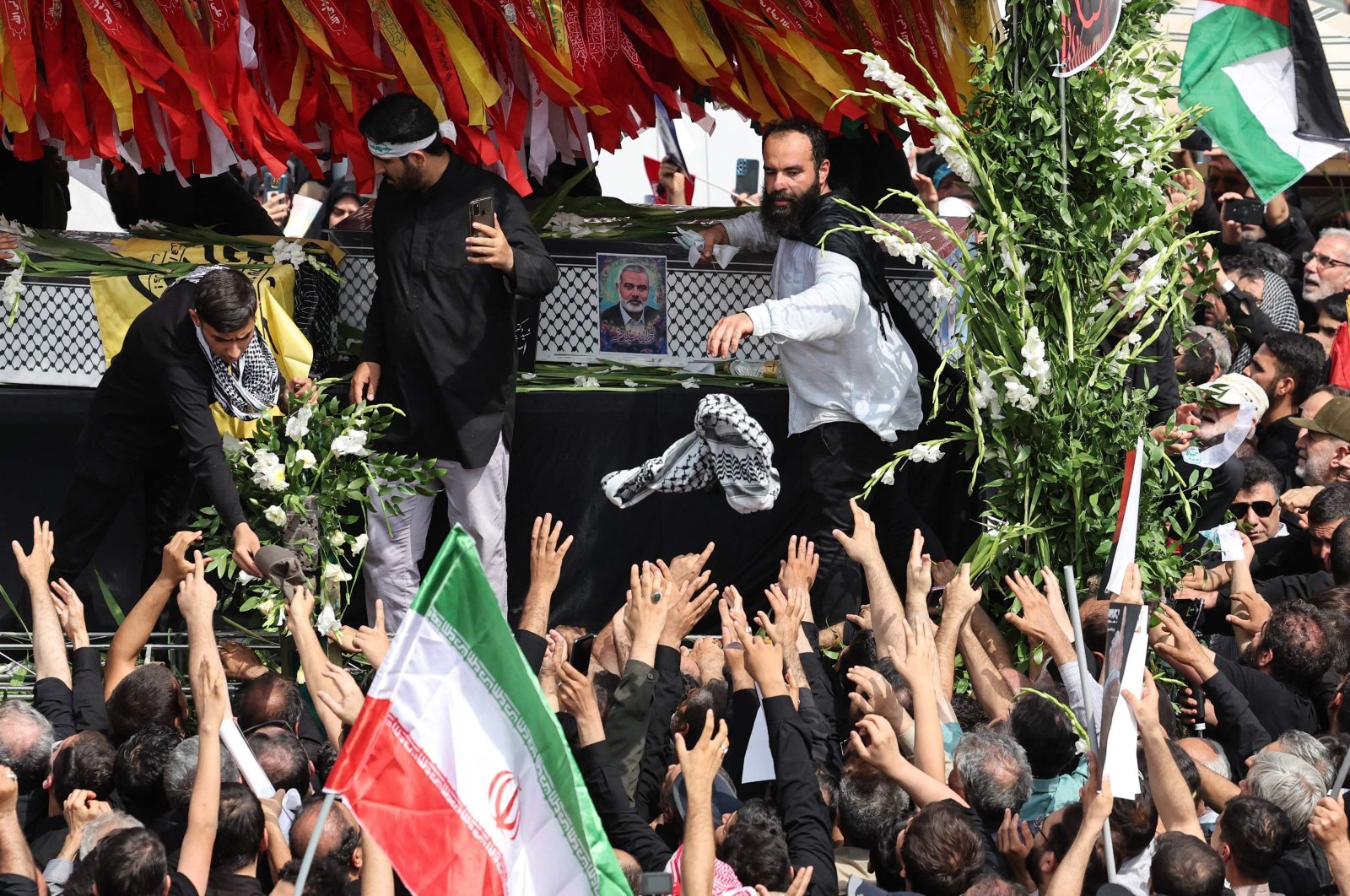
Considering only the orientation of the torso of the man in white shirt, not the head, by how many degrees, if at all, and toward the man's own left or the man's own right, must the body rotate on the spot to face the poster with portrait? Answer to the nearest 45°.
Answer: approximately 90° to the man's own right

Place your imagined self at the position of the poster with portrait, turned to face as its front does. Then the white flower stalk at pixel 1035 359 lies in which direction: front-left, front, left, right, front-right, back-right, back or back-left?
front-left

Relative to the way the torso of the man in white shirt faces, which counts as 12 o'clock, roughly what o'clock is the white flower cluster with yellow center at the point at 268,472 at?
The white flower cluster with yellow center is roughly at 1 o'clock from the man in white shirt.

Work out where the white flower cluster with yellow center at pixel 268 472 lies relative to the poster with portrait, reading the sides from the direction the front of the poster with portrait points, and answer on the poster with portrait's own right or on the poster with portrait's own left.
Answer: on the poster with portrait's own right

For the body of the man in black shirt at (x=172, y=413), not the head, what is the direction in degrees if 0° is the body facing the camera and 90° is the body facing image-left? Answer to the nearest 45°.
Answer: approximately 315°

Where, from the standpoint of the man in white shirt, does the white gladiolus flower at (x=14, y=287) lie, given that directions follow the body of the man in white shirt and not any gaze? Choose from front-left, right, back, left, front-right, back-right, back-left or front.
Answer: front-right

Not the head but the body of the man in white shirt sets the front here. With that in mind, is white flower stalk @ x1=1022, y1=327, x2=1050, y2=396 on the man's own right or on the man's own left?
on the man's own left
